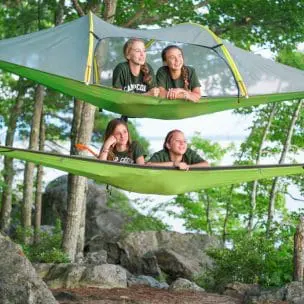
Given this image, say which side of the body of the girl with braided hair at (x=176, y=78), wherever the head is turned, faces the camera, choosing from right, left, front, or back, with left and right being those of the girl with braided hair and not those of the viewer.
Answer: front

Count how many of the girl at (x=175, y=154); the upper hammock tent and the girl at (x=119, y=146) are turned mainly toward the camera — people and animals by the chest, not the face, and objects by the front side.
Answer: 3

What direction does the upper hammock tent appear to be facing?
toward the camera

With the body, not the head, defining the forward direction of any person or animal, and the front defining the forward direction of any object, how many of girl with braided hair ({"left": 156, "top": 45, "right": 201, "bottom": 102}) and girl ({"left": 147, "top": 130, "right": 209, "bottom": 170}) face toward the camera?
2

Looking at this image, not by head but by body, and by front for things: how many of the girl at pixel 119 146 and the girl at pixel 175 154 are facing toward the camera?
2

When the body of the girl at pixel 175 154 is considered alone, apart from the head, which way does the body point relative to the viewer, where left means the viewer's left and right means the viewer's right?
facing the viewer
